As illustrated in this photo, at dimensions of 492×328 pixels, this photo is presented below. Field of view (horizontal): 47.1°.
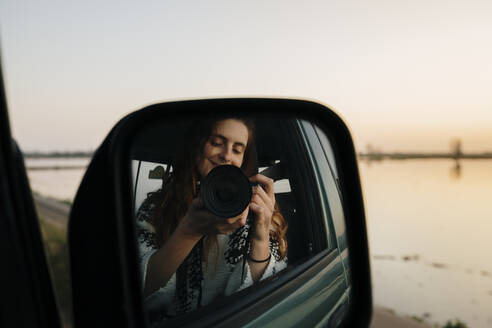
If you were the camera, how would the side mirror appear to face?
facing the viewer
